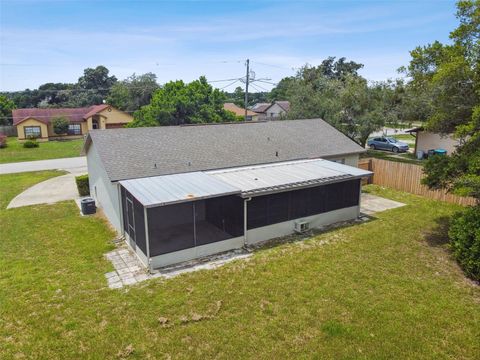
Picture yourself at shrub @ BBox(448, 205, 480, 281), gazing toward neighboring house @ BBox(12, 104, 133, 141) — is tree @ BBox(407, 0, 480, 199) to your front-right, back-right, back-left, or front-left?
front-right

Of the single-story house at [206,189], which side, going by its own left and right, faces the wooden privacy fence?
right

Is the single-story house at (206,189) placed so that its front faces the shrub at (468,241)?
no

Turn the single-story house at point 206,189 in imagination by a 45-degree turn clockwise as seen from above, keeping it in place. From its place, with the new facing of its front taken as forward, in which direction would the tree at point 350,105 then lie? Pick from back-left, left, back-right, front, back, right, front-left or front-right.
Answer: front-right

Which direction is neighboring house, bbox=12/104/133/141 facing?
toward the camera

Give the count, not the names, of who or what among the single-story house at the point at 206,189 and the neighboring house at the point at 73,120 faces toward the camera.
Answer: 1

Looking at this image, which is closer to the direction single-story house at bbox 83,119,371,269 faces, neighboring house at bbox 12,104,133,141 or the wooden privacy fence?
the neighboring house

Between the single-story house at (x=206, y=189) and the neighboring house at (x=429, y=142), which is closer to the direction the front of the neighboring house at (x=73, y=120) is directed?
the single-story house

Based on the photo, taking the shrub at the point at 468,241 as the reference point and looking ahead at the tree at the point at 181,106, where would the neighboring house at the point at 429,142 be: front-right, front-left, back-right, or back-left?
front-right

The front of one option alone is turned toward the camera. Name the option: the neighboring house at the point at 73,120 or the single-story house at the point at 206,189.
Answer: the neighboring house

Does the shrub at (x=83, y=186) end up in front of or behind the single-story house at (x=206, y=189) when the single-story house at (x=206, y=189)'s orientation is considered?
in front

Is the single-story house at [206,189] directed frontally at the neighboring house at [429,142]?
no

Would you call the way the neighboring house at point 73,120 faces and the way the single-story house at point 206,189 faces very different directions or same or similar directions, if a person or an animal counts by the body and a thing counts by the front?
very different directions

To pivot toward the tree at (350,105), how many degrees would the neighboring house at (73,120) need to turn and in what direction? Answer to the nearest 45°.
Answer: approximately 45° to its left

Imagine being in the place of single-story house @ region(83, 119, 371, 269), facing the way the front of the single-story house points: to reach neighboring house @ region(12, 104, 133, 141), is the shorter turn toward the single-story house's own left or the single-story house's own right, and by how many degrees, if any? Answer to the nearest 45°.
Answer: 0° — it already faces it

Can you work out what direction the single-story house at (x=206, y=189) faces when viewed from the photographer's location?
facing away from the viewer and to the left of the viewer
